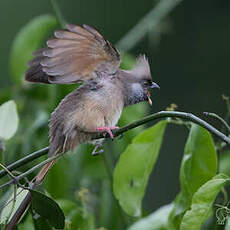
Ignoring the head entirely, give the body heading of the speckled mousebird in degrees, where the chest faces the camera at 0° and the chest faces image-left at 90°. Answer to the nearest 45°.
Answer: approximately 270°

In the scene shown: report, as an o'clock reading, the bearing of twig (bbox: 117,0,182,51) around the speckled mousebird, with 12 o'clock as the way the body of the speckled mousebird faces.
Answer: The twig is roughly at 10 o'clock from the speckled mousebird.

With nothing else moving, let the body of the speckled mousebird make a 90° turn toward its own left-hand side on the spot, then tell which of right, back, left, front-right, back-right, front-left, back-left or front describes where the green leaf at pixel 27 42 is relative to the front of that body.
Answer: front
